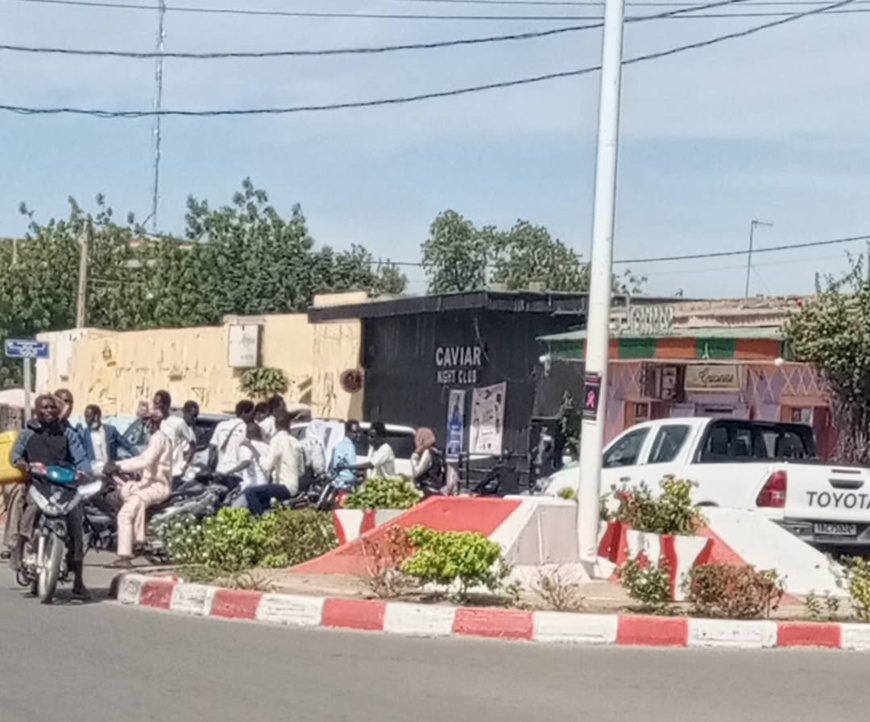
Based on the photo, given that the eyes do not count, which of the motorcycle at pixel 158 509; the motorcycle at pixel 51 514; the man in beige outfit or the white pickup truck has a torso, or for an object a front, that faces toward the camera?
the motorcycle at pixel 51 514

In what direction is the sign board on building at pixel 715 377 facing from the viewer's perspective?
toward the camera

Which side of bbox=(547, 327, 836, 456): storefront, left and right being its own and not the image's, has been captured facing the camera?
front

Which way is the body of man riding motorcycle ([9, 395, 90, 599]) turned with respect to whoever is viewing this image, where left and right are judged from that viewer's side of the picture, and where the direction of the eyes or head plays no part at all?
facing the viewer

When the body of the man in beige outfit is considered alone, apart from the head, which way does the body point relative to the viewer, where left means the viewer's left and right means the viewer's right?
facing to the left of the viewer

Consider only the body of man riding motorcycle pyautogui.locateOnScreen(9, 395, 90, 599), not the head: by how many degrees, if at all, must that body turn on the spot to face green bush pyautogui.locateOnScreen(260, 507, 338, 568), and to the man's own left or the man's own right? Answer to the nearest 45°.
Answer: approximately 135° to the man's own left

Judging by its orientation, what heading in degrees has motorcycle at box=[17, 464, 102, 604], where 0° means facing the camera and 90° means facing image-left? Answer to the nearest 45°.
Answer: approximately 0°

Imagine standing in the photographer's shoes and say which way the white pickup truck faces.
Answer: facing away from the viewer and to the left of the viewer

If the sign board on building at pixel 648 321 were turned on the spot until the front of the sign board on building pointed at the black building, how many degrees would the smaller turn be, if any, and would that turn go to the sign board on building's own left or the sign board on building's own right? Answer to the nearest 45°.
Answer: approximately 135° to the sign board on building's own right

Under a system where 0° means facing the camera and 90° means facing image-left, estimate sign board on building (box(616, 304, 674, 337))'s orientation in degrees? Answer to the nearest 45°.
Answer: approximately 0°

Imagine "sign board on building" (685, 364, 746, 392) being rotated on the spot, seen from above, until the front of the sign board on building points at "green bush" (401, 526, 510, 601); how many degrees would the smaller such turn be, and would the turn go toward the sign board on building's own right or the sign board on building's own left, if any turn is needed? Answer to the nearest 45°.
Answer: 0° — it already faces it

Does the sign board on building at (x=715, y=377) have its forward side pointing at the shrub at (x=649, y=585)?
yes

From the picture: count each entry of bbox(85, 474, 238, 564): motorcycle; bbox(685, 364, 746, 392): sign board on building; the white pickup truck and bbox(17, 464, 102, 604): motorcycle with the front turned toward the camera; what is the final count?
2

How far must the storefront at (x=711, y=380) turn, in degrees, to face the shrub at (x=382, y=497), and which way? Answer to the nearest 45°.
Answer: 0° — it already faces it

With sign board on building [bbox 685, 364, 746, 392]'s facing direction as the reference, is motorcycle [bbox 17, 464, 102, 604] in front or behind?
in front
